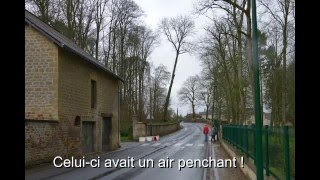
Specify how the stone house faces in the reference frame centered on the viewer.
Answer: facing the viewer and to the right of the viewer

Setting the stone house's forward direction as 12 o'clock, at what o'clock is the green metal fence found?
The green metal fence is roughly at 1 o'clock from the stone house.
